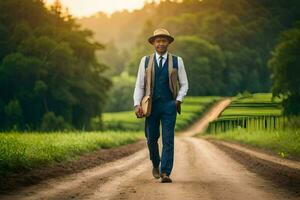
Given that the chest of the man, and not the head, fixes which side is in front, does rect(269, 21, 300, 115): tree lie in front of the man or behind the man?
behind

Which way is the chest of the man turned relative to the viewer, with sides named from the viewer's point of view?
facing the viewer
